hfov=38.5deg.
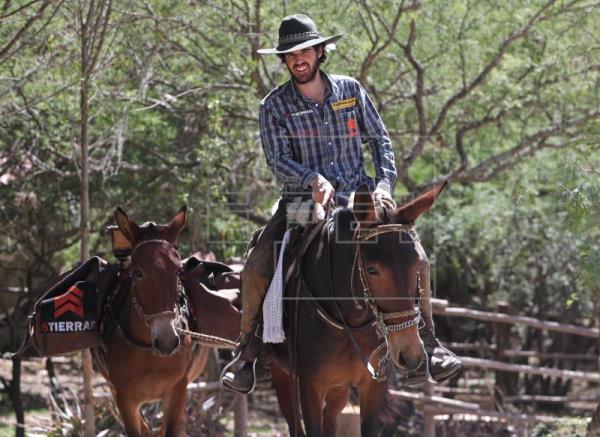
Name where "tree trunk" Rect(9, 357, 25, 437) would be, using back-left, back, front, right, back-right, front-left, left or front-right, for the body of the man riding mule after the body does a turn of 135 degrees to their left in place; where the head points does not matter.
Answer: left

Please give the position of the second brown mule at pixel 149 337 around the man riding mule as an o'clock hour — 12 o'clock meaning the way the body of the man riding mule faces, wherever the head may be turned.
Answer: The second brown mule is roughly at 4 o'clock from the man riding mule.

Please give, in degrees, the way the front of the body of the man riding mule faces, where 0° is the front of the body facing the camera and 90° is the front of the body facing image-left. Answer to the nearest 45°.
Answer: approximately 0°

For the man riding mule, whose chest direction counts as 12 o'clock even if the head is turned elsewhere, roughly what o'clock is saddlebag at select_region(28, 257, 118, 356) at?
The saddlebag is roughly at 4 o'clock from the man riding mule.

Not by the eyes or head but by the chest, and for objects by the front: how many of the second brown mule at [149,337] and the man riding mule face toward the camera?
2

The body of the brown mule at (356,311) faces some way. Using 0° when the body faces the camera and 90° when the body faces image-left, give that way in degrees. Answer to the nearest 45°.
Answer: approximately 315°
